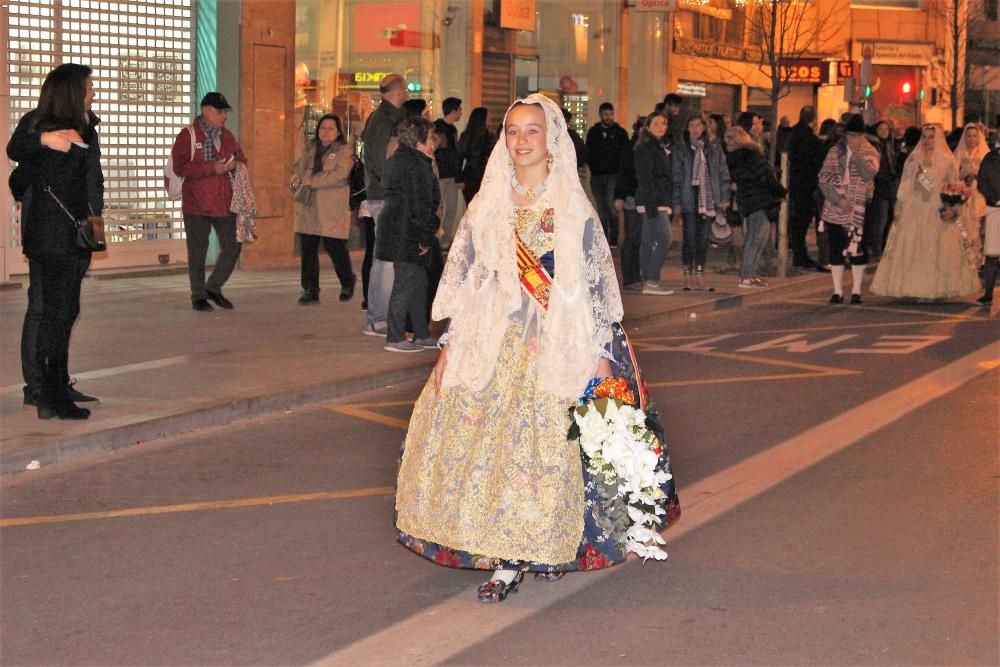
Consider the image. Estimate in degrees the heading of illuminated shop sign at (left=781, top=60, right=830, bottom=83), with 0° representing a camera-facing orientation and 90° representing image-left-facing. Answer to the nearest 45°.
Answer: approximately 0°

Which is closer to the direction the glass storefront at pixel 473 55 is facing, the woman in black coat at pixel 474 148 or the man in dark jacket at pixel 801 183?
the woman in black coat

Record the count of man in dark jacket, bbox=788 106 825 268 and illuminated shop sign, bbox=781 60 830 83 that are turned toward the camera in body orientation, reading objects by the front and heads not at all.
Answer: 1

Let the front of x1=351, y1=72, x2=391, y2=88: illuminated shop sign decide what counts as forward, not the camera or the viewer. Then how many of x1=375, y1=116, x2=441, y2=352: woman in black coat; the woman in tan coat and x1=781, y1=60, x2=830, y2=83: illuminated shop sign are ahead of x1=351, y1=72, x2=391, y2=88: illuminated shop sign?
2

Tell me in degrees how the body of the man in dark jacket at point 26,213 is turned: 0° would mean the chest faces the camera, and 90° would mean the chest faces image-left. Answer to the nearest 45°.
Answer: approximately 270°

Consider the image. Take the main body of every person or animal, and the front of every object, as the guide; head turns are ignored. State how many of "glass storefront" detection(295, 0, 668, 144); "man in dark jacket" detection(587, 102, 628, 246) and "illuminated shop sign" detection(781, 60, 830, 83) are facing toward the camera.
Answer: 3

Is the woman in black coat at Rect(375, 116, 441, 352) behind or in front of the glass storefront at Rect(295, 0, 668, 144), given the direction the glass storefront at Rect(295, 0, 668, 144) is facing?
in front

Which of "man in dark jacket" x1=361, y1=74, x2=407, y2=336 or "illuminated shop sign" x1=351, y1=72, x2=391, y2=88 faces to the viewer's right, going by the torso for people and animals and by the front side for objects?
the man in dark jacket
